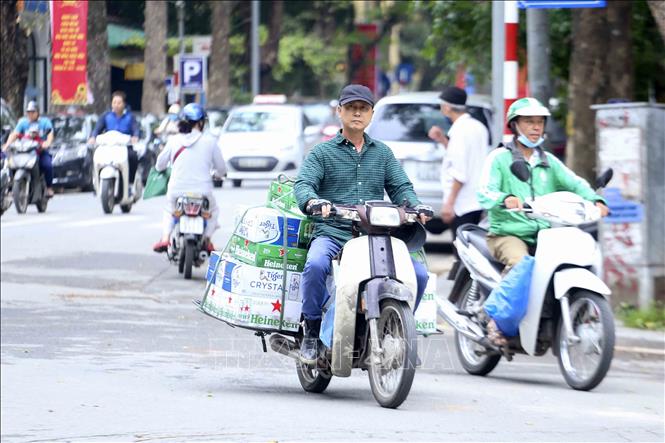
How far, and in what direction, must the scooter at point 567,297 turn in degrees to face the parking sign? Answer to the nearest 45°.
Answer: approximately 135° to its left

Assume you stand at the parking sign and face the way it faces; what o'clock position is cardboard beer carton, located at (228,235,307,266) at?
The cardboard beer carton is roughly at 12 o'clock from the parking sign.

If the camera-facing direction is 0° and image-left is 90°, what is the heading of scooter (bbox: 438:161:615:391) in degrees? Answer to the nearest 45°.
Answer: approximately 315°

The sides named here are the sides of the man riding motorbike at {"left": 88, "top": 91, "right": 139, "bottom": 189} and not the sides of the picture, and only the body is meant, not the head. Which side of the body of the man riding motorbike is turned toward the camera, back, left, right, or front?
front

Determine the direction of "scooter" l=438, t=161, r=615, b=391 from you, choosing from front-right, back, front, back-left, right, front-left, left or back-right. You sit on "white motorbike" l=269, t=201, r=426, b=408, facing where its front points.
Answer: left

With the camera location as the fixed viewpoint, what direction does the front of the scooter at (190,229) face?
facing away from the viewer

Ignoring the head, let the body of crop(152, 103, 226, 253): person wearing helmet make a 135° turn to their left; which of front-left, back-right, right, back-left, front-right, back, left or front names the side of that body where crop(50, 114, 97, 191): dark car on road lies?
back-right

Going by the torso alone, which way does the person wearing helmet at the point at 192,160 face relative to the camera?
away from the camera

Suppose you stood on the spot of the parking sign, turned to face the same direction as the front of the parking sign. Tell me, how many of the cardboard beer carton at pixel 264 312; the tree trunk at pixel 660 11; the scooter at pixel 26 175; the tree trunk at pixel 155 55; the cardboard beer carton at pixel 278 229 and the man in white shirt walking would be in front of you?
5

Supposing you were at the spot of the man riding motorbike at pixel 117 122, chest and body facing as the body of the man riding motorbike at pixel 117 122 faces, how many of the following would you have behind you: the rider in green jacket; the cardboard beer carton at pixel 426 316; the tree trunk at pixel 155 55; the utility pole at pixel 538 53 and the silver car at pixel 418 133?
1

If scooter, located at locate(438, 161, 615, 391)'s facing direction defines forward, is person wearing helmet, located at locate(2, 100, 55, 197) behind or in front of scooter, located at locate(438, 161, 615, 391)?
behind

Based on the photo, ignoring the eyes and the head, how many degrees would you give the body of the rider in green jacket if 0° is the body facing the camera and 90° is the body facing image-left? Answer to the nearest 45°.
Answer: approximately 315°

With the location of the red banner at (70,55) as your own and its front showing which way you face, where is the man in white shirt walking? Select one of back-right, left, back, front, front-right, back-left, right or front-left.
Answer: front

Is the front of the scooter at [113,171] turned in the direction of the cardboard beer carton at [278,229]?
yes

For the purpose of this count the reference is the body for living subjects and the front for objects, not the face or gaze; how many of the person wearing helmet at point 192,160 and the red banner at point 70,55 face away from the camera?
1

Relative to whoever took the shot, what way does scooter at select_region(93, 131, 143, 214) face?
facing the viewer

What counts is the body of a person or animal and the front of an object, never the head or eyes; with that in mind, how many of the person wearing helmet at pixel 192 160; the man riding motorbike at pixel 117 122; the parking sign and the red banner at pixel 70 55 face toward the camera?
3
